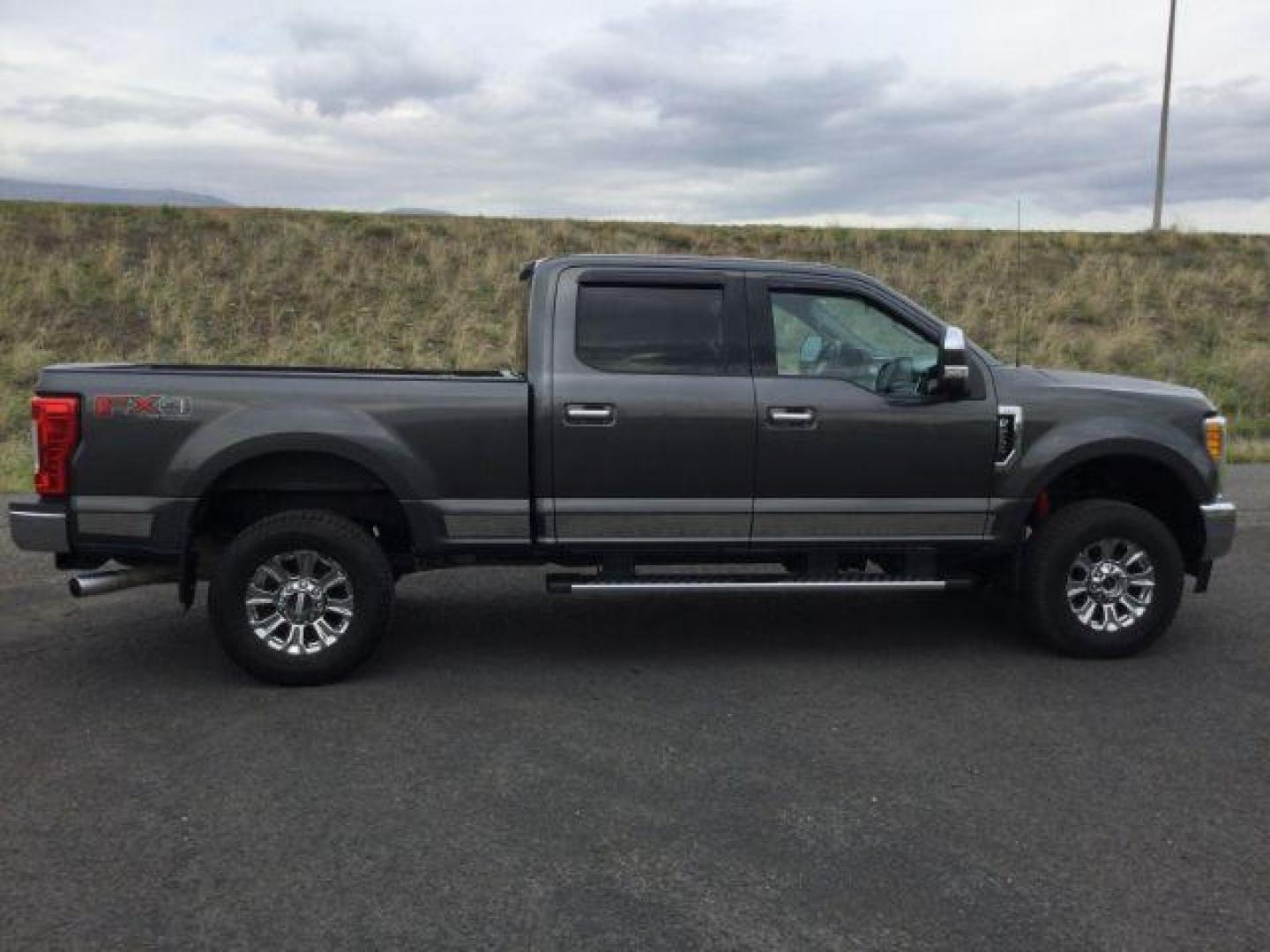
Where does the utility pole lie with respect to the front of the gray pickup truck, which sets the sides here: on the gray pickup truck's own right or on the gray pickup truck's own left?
on the gray pickup truck's own left

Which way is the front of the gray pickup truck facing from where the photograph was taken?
facing to the right of the viewer
